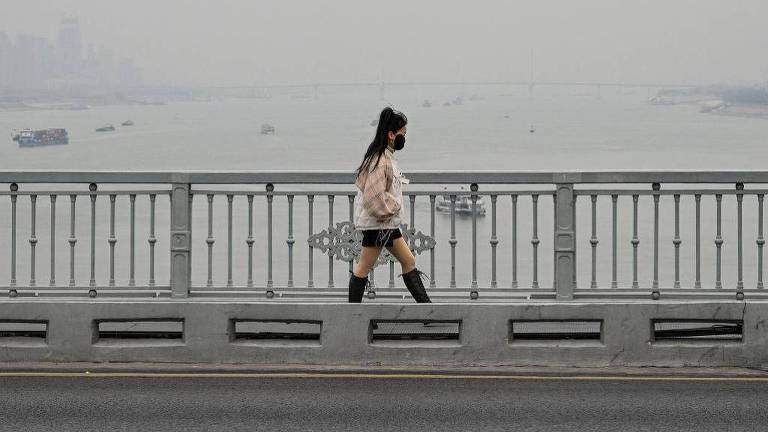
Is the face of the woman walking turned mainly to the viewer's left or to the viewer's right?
to the viewer's right

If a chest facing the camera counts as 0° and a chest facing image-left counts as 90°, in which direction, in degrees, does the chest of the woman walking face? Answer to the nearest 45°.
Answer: approximately 270°
